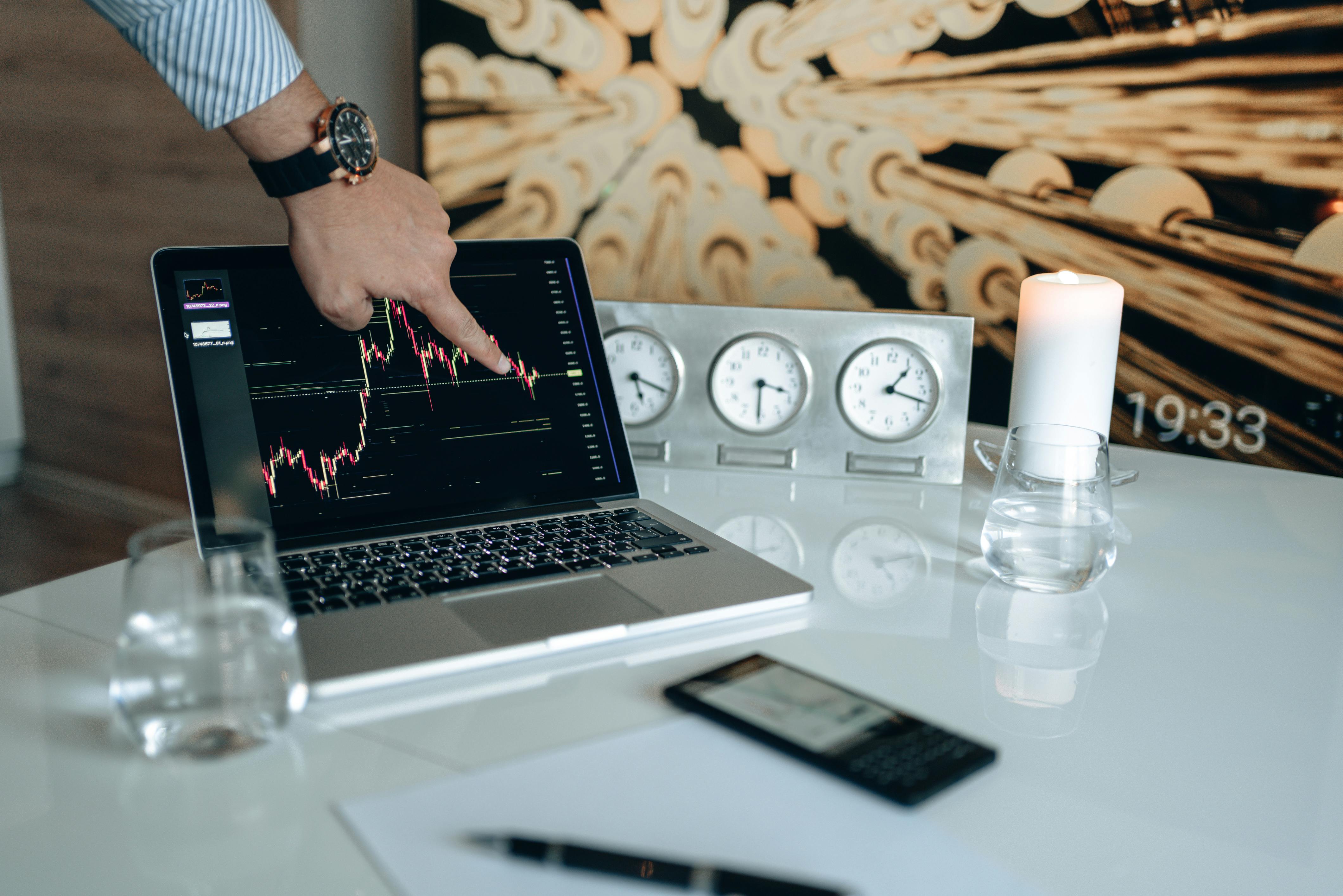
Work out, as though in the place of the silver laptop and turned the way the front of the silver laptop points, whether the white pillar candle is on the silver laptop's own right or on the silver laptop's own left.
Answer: on the silver laptop's own left

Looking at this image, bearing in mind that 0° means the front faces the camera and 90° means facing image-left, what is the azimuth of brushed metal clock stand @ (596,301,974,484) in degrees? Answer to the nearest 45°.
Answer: approximately 0°

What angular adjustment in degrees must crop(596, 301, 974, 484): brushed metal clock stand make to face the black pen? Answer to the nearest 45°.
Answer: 0° — it already faces it

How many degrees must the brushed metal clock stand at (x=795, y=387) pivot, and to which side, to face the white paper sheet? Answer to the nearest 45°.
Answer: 0° — it already faces it
